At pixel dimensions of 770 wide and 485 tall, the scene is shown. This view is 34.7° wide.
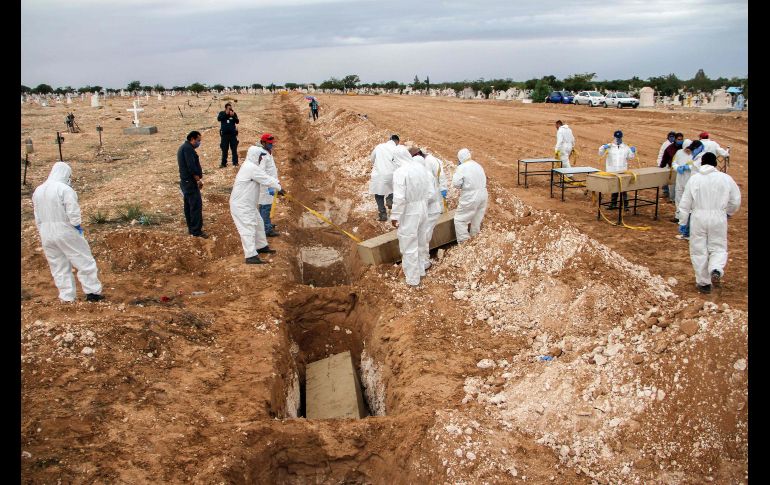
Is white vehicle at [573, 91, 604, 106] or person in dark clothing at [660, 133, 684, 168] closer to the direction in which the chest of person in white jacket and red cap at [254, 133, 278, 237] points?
the person in dark clothing

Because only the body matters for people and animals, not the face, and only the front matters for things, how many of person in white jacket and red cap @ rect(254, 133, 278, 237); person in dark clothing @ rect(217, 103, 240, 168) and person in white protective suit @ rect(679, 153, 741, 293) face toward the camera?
1

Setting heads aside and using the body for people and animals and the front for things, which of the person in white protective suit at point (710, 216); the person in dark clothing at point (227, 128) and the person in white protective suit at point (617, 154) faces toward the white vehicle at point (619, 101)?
the person in white protective suit at point (710, 216)

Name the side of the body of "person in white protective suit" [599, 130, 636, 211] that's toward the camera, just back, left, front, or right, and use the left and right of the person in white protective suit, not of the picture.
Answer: front

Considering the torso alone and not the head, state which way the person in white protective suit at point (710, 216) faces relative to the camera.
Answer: away from the camera

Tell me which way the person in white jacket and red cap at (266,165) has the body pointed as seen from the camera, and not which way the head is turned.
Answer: to the viewer's right

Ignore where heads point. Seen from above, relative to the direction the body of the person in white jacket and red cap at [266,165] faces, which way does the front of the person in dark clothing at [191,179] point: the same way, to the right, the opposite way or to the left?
the same way

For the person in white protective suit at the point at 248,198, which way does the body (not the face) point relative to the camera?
to the viewer's right

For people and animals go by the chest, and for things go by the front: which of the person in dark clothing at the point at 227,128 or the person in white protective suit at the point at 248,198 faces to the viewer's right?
the person in white protective suit

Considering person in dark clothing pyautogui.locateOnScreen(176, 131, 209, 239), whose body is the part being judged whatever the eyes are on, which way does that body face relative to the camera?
to the viewer's right

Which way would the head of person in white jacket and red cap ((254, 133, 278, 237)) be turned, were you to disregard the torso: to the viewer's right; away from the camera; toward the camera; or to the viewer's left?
to the viewer's right

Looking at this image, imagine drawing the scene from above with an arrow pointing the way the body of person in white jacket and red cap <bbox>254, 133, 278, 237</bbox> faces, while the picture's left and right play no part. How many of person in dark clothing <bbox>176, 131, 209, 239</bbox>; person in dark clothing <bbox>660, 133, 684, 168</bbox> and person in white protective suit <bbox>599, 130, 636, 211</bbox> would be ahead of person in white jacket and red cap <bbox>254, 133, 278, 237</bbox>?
2

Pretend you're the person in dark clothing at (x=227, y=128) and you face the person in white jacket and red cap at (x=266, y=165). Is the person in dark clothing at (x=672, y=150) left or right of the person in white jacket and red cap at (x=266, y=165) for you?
left

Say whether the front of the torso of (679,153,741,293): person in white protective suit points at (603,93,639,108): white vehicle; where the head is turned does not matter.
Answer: yes
